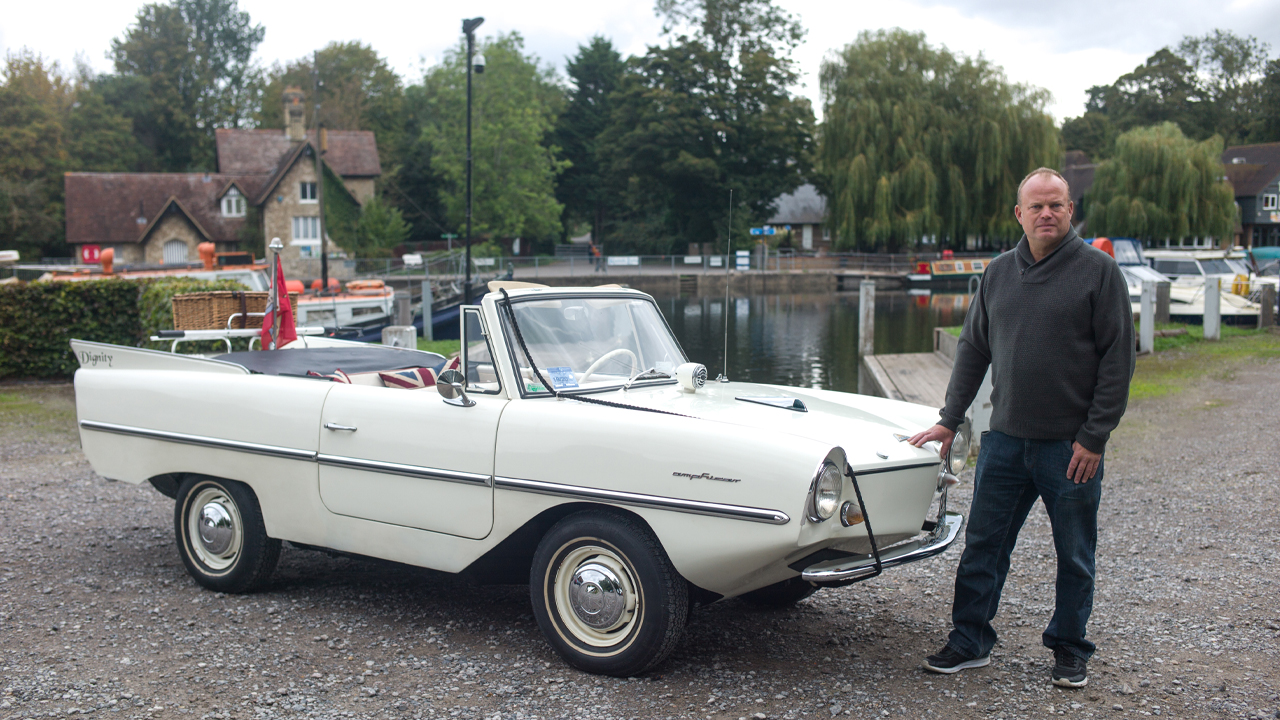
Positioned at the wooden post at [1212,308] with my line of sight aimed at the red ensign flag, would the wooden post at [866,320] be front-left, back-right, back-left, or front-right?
front-right

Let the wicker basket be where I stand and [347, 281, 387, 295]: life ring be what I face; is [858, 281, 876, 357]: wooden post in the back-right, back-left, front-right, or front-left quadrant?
front-right

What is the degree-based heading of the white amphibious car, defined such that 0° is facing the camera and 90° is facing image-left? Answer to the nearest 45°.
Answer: approximately 315°

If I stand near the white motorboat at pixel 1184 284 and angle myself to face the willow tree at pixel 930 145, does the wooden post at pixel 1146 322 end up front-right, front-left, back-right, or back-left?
back-left

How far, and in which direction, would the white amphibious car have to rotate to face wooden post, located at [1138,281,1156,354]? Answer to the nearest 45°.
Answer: approximately 90° to its left

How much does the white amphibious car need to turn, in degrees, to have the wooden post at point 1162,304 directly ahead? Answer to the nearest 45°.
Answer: approximately 90° to its left

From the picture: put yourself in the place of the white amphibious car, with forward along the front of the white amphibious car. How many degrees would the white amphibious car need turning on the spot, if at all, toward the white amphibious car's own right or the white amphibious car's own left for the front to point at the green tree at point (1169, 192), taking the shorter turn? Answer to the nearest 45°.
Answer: approximately 90° to the white amphibious car's own left

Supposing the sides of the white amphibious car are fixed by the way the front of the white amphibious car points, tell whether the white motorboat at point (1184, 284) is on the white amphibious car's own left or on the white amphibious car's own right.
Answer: on the white amphibious car's own left

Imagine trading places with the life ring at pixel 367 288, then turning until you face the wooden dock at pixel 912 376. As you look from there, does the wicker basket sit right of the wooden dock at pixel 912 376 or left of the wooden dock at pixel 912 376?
right

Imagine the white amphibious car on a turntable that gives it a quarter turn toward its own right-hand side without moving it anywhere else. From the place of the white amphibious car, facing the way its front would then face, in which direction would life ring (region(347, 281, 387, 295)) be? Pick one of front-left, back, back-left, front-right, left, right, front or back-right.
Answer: back-right

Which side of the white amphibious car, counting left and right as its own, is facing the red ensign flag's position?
back

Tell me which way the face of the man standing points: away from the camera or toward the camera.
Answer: toward the camera
